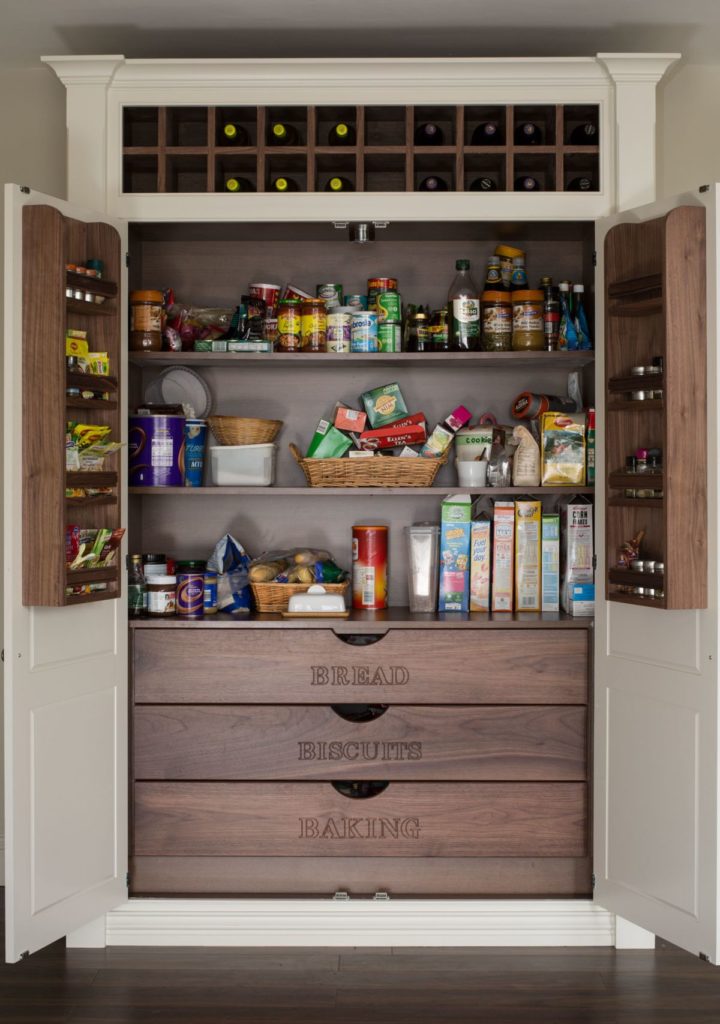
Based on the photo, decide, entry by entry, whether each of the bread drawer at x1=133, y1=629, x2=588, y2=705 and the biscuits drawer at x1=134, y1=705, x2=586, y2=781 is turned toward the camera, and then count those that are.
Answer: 2

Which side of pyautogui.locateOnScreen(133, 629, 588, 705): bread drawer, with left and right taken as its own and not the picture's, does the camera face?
front

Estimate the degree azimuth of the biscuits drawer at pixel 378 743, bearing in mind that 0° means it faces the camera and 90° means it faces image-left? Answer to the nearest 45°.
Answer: approximately 0°
